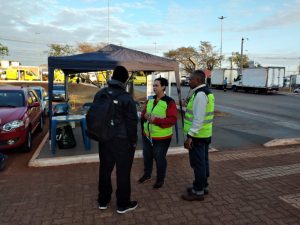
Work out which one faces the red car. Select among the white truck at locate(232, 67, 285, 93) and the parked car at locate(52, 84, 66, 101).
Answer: the parked car

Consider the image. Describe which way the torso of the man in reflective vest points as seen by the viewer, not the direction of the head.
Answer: to the viewer's left

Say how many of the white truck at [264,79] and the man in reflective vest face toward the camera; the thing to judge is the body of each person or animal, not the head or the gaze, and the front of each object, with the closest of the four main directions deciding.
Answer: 0

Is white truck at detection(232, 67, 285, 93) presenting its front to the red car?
no

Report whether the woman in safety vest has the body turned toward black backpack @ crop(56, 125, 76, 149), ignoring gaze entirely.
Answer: no

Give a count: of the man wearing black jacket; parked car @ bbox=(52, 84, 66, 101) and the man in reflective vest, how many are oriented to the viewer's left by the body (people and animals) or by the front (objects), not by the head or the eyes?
1

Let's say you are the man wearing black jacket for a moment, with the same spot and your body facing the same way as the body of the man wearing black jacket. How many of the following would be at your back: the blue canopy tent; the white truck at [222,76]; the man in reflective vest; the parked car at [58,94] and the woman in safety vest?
0

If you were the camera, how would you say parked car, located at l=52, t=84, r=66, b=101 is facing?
facing the viewer

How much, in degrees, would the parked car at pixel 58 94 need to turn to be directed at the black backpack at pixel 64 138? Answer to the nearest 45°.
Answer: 0° — it already faces it

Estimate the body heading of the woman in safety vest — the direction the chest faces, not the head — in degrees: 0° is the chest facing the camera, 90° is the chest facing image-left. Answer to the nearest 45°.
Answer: approximately 45°

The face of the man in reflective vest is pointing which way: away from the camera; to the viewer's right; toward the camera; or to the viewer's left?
to the viewer's left
